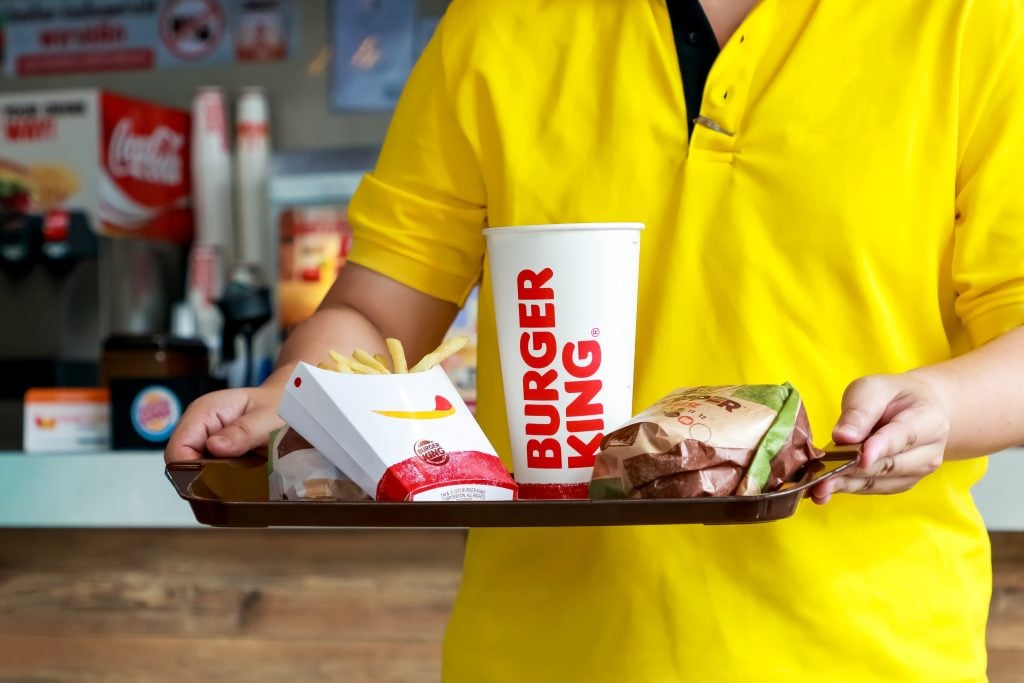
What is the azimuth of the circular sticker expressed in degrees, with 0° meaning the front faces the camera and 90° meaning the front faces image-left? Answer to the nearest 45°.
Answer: approximately 0°

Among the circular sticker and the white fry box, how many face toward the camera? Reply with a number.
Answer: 2

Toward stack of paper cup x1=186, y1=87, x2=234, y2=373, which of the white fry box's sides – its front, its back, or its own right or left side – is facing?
back

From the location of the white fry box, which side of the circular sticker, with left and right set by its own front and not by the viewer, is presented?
front

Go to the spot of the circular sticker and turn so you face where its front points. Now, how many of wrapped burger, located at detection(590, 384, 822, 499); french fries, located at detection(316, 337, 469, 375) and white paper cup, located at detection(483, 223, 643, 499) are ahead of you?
3

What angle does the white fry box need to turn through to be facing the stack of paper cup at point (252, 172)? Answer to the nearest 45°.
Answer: approximately 180°

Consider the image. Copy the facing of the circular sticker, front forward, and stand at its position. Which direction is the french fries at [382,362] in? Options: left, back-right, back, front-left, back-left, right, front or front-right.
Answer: front
